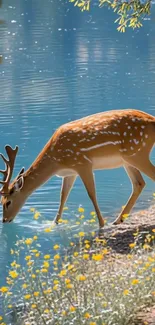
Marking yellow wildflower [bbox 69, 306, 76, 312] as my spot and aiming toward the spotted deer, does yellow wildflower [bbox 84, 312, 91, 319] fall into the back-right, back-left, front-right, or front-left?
back-right

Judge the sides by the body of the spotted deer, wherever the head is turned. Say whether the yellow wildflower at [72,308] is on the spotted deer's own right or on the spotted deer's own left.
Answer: on the spotted deer's own left

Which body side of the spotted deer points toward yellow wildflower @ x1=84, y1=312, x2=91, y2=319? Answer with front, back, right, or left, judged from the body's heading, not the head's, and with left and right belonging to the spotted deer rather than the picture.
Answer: left

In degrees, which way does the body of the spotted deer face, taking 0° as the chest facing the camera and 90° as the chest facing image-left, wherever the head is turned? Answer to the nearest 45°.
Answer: approximately 90°
